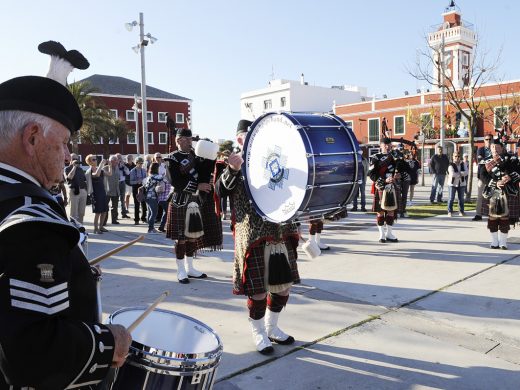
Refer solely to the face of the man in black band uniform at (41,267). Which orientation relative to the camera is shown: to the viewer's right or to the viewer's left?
to the viewer's right

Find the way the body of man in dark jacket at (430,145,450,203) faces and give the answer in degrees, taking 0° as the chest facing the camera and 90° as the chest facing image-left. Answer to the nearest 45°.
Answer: approximately 0°

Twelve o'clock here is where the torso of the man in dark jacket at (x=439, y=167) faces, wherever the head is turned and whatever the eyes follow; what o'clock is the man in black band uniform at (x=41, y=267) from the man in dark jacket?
The man in black band uniform is roughly at 12 o'clock from the man in dark jacket.

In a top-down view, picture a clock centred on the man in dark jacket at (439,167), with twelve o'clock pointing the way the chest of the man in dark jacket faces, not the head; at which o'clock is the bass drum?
The bass drum is roughly at 12 o'clock from the man in dark jacket.

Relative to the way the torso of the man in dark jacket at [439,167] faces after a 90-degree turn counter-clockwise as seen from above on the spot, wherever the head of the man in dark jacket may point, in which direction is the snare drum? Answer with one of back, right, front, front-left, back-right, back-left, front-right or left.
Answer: right
